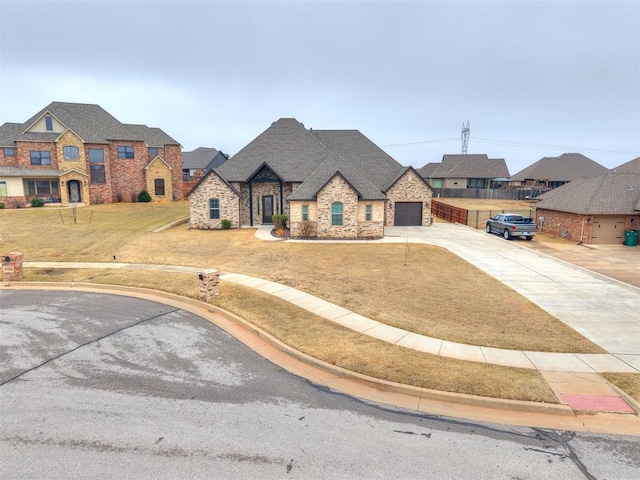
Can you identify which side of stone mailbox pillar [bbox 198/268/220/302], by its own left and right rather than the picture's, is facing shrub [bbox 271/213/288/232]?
back

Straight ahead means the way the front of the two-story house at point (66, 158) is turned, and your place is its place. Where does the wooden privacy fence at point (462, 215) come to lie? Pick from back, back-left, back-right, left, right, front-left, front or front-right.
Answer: front-left

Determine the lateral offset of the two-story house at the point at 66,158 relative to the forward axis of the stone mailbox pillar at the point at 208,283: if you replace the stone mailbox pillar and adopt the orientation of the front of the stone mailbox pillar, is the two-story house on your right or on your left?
on your right

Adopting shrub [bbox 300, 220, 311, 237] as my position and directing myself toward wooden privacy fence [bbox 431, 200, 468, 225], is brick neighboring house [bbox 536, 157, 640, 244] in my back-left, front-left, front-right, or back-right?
front-right

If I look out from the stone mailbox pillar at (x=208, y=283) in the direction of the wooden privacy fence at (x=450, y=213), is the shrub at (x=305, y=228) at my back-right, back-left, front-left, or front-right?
front-left

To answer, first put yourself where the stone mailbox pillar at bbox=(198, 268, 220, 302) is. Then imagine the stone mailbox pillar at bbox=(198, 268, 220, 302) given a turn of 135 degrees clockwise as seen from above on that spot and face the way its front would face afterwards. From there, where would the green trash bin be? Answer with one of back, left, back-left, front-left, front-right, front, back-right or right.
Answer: right

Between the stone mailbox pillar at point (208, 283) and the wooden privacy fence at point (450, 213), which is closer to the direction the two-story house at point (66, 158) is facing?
the stone mailbox pillar

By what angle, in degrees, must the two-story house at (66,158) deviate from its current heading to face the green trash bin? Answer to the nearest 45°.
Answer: approximately 45° to its left

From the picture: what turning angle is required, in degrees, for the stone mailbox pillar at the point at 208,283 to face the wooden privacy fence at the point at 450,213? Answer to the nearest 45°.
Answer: approximately 180°

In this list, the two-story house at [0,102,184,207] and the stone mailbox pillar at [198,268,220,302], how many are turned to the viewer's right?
0

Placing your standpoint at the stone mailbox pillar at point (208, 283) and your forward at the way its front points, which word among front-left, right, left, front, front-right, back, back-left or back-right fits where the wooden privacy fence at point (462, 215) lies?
back

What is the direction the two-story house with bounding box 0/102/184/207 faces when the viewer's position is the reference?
facing the viewer

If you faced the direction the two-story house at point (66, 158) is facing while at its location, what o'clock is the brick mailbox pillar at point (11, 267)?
The brick mailbox pillar is roughly at 12 o'clock from the two-story house.

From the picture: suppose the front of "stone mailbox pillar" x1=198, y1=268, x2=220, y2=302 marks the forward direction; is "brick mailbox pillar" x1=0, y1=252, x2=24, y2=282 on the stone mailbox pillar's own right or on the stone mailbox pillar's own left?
on the stone mailbox pillar's own right
